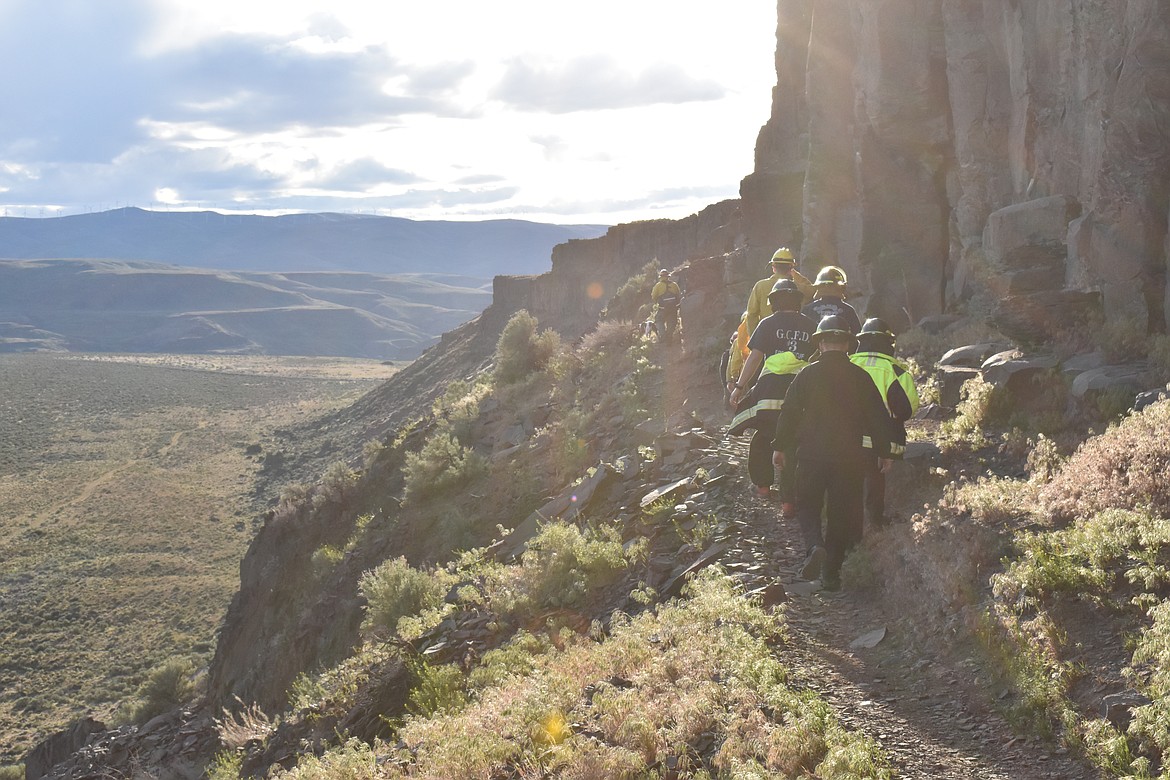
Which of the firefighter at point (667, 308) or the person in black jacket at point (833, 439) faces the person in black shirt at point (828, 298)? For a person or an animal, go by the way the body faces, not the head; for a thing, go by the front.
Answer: the person in black jacket at point (833, 439)

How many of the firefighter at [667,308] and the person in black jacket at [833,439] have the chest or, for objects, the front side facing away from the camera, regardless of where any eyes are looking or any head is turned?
2

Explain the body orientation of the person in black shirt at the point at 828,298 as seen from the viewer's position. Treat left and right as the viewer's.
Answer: facing away from the viewer

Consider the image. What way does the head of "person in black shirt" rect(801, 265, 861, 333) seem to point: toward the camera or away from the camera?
away from the camera

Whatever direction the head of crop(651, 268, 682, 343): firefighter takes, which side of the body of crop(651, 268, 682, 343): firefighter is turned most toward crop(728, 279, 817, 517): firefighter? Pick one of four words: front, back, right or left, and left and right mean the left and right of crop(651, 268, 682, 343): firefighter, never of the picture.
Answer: back

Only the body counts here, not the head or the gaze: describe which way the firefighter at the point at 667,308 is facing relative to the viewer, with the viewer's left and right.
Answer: facing away from the viewer

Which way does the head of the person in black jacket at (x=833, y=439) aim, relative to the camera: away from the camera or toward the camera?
away from the camera

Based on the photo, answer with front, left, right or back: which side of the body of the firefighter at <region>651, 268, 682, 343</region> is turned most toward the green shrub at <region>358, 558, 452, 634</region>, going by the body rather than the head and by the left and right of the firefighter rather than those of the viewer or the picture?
back

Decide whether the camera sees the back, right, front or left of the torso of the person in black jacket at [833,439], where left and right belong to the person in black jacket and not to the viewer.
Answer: back

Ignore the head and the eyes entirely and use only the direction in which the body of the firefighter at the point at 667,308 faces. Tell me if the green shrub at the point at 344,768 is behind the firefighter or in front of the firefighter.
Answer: behind

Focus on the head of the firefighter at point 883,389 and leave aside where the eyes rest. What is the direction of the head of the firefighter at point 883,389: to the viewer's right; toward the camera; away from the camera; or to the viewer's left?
away from the camera

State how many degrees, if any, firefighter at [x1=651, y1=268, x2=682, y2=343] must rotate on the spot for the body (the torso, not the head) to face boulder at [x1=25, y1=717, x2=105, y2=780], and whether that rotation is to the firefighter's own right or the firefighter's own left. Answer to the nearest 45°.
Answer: approximately 135° to the firefighter's own left
